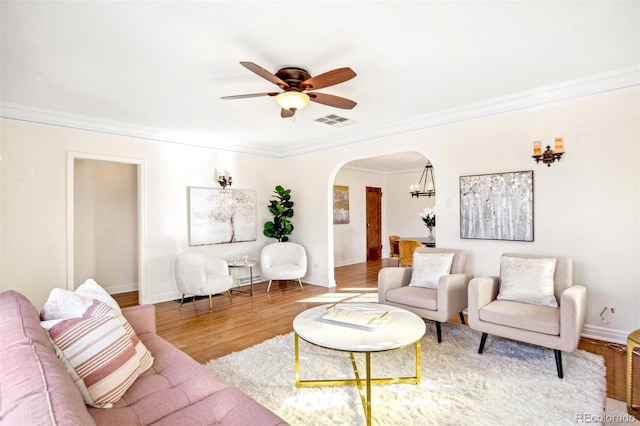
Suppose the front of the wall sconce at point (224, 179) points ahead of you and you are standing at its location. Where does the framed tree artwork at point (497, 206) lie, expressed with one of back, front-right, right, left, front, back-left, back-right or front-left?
front

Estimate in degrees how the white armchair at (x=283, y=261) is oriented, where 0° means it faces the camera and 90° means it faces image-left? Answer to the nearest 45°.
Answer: approximately 0°

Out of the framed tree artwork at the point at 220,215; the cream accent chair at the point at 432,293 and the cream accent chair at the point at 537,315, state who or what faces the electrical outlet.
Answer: the framed tree artwork

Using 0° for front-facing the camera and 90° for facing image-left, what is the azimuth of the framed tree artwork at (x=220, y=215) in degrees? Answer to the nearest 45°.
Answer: approximately 315°

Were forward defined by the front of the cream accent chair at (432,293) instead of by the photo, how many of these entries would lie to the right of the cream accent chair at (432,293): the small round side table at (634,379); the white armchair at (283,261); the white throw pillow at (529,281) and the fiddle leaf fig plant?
2

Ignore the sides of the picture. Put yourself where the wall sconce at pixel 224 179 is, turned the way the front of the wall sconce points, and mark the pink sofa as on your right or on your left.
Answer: on your right

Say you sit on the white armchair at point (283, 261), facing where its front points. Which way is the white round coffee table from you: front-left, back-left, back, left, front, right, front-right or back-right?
front

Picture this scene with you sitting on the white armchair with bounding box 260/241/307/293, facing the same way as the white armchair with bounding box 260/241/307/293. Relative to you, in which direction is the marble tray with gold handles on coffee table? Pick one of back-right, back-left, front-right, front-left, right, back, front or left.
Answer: front

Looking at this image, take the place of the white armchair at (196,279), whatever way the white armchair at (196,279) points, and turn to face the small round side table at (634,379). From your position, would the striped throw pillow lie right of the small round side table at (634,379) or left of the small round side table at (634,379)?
right

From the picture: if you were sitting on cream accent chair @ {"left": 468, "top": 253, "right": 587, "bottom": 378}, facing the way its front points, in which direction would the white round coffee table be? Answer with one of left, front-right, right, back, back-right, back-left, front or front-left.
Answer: front

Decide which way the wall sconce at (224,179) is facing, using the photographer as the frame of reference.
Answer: facing the viewer and to the right of the viewer

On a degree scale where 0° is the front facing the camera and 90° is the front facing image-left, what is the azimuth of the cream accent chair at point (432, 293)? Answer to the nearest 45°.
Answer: approximately 45°
